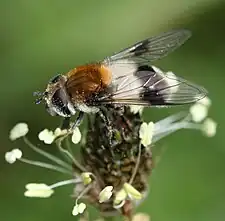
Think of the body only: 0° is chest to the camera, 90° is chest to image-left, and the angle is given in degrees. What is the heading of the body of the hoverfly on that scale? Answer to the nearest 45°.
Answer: approximately 90°
